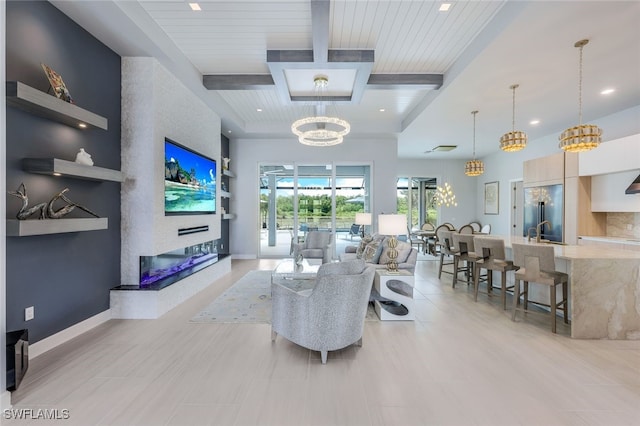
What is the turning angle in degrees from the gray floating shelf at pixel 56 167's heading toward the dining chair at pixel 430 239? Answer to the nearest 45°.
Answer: approximately 45° to its left

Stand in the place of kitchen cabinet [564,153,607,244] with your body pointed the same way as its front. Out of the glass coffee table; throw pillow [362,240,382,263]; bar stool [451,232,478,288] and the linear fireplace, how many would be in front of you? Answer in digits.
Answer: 4

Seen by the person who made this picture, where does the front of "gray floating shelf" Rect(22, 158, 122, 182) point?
facing the viewer and to the right of the viewer

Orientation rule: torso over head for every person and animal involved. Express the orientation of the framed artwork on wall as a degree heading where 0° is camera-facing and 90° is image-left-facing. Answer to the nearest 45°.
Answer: approximately 45°

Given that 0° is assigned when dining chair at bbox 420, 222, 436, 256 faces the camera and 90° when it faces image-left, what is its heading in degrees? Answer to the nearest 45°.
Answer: approximately 225°

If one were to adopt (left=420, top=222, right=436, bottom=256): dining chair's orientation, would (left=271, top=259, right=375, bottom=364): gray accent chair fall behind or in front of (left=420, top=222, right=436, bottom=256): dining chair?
behind

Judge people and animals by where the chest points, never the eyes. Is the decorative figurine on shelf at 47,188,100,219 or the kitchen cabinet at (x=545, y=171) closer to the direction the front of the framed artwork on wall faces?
the decorative figurine on shelf

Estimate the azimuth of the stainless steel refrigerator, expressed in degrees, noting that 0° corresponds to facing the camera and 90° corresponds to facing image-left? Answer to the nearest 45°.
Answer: approximately 45°

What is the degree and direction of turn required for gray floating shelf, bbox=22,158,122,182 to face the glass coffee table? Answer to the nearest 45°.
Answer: approximately 45° to its left

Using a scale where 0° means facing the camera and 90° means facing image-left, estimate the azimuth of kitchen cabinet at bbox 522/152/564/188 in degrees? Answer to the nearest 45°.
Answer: approximately 45°

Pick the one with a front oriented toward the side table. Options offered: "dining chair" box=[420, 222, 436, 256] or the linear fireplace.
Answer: the linear fireplace
